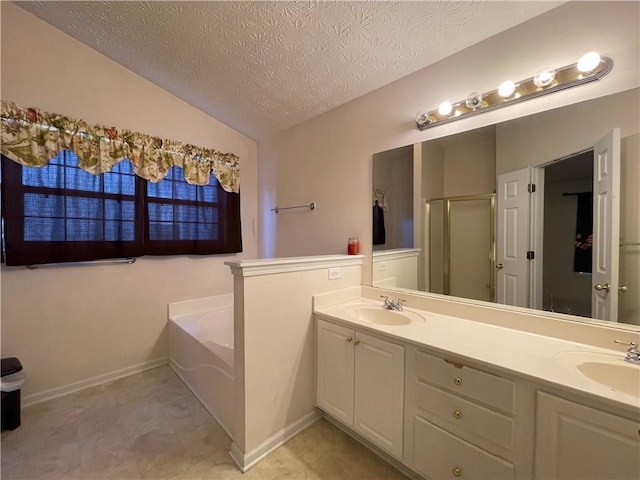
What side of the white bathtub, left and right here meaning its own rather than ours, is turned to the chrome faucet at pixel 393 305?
left

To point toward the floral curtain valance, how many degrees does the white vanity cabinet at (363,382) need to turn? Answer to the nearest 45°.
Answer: approximately 45° to its right

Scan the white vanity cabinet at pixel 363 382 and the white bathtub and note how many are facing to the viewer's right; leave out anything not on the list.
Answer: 0

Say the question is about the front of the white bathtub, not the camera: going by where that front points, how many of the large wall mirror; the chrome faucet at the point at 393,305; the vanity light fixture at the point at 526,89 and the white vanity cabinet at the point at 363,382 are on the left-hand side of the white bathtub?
4

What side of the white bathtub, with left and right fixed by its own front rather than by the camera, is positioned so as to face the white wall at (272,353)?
left

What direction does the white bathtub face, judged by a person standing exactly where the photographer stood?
facing the viewer and to the left of the viewer

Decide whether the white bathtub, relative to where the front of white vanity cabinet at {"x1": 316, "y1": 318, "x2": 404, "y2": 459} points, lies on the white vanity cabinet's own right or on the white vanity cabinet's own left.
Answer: on the white vanity cabinet's own right

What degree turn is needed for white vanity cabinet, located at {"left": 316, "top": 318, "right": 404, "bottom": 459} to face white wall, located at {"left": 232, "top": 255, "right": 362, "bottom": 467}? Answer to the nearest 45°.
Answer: approximately 45° to its right
